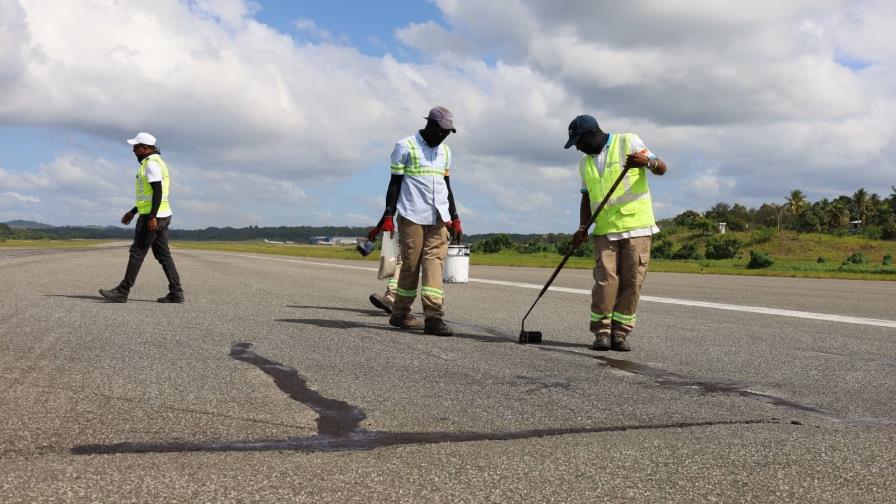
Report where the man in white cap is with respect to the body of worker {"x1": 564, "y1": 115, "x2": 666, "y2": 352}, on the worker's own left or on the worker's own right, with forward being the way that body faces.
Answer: on the worker's own right

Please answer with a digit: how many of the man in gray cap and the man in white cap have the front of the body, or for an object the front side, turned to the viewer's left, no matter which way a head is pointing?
1

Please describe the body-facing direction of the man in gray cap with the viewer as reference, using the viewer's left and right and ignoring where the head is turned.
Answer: facing the viewer and to the right of the viewer

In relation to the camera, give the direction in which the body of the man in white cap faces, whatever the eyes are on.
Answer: to the viewer's left

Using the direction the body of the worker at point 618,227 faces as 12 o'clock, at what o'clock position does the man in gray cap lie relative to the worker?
The man in gray cap is roughly at 2 o'clock from the worker.

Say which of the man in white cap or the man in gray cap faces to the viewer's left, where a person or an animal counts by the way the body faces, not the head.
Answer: the man in white cap

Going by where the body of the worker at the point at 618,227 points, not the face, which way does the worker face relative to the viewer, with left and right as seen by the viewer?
facing the viewer and to the left of the viewer

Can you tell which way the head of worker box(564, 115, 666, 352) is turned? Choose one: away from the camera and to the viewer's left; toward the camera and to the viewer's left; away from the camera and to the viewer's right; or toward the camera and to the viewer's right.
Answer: toward the camera and to the viewer's left

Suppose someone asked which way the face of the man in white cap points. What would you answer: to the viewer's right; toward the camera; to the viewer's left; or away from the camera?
to the viewer's left

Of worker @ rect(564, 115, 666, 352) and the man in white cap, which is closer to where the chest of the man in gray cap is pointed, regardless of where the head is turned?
the worker

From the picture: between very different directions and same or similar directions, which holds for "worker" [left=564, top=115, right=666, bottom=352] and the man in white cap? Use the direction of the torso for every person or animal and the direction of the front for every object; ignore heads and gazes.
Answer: same or similar directions

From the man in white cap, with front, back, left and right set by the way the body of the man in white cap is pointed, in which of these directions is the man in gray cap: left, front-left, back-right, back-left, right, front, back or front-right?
back-left
